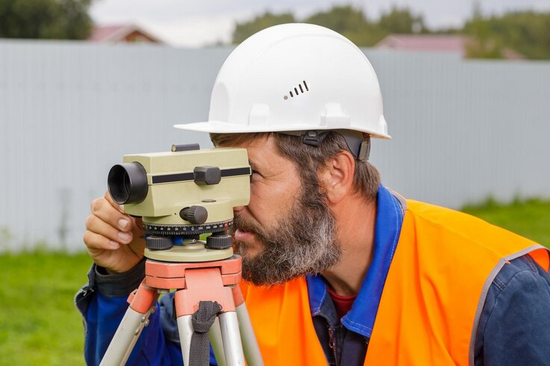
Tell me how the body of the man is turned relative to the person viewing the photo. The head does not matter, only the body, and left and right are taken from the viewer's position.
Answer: facing the viewer and to the left of the viewer

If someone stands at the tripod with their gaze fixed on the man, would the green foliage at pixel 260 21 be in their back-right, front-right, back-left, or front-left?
front-left

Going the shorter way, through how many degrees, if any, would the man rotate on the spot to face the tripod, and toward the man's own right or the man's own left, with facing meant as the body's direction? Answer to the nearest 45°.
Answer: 0° — they already face it

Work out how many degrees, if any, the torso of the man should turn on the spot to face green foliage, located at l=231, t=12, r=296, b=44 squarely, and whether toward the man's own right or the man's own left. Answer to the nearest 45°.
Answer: approximately 135° to the man's own right

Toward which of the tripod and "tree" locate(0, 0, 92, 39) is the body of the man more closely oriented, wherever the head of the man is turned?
the tripod

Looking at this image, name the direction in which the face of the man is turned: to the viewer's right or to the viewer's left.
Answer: to the viewer's left

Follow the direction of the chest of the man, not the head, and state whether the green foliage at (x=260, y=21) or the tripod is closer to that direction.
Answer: the tripod
